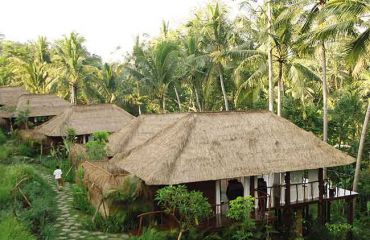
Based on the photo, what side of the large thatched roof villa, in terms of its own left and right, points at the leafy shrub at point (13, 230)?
right

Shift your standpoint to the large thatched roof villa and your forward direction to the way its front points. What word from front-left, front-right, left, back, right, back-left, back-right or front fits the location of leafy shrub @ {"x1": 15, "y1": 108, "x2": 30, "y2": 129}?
back

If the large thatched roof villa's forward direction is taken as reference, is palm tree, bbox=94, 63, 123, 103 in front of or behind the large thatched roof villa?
behind

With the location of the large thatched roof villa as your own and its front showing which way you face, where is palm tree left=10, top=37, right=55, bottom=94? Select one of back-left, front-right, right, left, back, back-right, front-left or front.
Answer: back

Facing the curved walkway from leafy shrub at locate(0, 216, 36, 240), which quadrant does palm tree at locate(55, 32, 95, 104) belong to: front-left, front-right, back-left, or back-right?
front-left

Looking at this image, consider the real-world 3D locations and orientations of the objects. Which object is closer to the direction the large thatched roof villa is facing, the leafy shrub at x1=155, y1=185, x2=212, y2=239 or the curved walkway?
the leafy shrub

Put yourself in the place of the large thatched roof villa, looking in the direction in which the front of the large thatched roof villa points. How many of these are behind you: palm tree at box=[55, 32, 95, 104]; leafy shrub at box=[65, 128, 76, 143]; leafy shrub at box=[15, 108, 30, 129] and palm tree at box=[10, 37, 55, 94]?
4

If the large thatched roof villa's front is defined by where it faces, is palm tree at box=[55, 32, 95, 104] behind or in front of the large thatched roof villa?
behind

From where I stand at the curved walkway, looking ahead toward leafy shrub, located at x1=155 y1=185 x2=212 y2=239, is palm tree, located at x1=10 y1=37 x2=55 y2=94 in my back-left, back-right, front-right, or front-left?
back-left
